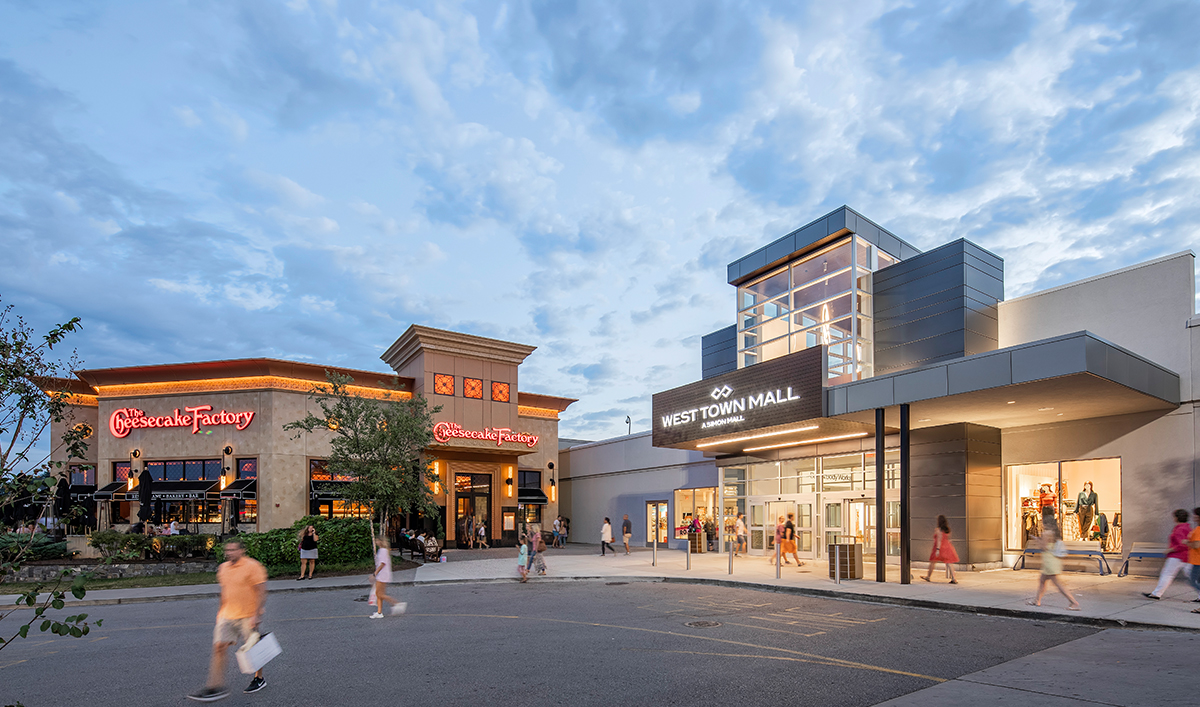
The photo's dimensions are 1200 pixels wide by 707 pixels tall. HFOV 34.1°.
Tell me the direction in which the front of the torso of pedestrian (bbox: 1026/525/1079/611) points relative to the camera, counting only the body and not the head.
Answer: to the viewer's left

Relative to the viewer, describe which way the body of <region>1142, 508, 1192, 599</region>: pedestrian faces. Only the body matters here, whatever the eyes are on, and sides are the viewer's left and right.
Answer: facing to the left of the viewer

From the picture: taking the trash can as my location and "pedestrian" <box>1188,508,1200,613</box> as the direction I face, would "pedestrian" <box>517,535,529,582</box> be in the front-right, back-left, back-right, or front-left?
back-right

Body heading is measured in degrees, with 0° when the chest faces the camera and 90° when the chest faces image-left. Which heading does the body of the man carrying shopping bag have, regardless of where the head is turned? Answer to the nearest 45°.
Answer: approximately 45°

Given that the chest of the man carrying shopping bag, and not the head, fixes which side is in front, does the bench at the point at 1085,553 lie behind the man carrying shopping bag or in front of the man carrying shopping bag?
behind

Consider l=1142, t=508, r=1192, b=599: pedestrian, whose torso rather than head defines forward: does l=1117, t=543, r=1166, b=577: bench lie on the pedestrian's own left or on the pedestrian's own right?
on the pedestrian's own right
